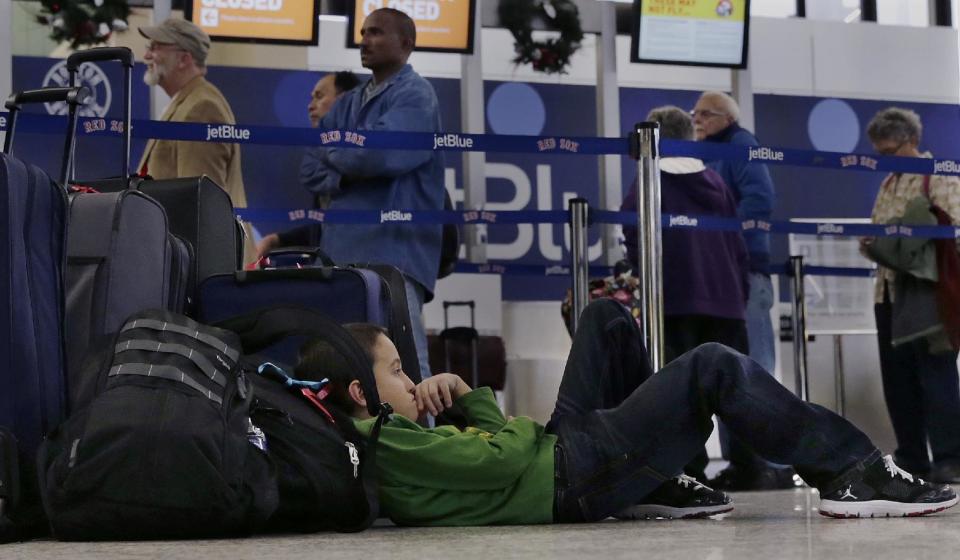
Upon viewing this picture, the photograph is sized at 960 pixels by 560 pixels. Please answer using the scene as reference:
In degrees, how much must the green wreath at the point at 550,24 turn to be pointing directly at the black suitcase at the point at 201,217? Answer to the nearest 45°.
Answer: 0° — it already faces it

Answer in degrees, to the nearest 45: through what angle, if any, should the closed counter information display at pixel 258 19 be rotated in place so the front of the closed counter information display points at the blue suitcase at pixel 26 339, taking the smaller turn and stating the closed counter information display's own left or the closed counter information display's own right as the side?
0° — it already faces it

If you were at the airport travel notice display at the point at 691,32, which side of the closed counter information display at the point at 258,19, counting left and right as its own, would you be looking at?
left

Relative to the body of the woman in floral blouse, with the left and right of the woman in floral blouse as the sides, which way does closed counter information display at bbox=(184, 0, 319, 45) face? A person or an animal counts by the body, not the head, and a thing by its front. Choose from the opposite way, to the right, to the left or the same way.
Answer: to the left

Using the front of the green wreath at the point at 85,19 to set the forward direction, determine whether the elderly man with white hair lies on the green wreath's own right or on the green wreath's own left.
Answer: on the green wreath's own left
